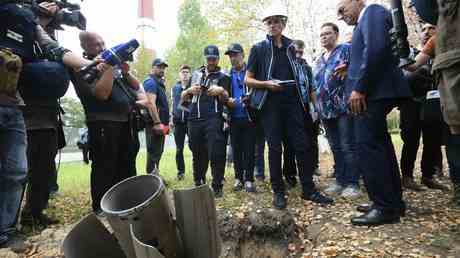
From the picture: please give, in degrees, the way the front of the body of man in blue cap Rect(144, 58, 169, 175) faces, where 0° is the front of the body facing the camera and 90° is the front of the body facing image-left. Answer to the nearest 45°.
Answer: approximately 315°

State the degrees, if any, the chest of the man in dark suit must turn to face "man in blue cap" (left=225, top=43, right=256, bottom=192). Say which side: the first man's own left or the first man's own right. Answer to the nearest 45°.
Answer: approximately 45° to the first man's own right

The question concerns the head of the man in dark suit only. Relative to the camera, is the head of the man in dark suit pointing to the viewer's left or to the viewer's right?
to the viewer's left

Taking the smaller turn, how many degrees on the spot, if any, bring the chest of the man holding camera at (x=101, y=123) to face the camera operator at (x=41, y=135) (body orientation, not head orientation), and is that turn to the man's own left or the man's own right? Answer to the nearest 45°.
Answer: approximately 135° to the man's own right

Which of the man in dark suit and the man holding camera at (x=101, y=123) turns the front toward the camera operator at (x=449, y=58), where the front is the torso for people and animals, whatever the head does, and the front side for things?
the man holding camera

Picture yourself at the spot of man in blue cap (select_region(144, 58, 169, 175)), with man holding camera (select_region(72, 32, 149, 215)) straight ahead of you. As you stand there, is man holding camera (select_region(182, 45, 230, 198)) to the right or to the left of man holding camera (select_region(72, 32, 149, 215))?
left

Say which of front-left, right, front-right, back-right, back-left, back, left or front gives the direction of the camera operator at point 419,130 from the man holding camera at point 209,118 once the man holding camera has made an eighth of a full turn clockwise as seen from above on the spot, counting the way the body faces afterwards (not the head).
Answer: back-left

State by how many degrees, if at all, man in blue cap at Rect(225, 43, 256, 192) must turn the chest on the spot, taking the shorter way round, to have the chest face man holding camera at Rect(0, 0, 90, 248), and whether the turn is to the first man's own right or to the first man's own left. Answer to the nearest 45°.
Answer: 0° — they already face them

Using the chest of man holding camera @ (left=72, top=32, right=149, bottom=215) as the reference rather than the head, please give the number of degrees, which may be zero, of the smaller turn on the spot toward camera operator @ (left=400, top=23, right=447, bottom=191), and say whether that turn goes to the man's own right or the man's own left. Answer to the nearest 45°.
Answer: approximately 45° to the man's own left

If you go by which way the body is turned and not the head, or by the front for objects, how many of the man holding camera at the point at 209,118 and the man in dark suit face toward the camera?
1
